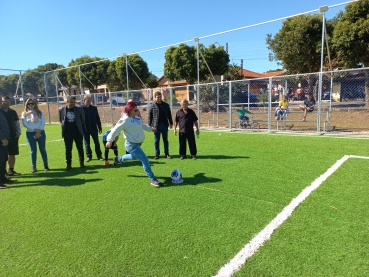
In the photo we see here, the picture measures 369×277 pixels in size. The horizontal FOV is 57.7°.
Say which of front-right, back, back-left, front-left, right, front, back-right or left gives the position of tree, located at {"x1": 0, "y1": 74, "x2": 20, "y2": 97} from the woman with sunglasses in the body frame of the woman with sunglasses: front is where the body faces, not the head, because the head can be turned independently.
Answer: back

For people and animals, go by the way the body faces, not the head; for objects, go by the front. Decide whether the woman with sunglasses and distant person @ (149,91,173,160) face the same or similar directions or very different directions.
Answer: same or similar directions

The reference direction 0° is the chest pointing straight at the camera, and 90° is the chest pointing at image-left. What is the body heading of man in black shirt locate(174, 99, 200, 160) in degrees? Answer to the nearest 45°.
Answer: approximately 0°

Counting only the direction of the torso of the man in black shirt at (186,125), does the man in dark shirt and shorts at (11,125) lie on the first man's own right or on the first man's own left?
on the first man's own right

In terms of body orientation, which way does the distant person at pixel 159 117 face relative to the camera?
toward the camera

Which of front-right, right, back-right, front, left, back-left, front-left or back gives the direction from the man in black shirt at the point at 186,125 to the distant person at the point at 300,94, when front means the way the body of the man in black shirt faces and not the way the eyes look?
back-left

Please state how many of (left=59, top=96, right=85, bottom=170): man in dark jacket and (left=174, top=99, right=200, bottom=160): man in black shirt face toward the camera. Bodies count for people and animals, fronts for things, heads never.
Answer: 2

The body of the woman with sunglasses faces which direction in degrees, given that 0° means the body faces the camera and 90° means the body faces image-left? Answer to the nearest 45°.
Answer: approximately 0°

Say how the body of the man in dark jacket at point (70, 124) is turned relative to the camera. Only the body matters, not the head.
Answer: toward the camera

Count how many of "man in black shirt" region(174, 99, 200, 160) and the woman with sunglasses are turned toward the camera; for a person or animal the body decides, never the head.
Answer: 2

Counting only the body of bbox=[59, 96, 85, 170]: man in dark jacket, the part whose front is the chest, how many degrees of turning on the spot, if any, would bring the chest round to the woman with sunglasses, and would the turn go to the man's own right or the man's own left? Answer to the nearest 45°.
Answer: approximately 90° to the man's own right

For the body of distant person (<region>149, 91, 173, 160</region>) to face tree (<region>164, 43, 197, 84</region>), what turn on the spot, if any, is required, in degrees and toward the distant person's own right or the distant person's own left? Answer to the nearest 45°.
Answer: approximately 180°

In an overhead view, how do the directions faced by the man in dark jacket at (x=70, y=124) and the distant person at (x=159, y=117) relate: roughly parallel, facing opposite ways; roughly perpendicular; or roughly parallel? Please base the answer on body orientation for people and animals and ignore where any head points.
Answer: roughly parallel
